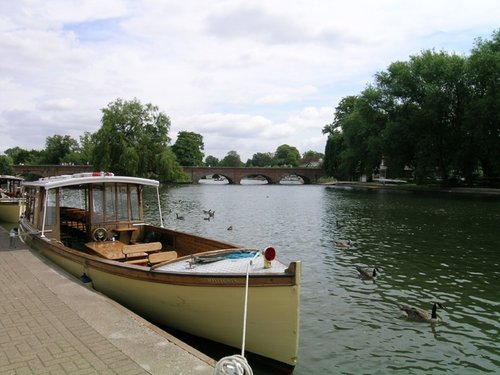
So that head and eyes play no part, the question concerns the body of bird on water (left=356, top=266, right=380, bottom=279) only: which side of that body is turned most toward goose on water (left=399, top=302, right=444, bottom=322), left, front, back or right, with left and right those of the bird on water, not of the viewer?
right

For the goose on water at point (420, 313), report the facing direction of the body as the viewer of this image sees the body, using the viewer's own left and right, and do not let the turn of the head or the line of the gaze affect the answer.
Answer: facing to the right of the viewer

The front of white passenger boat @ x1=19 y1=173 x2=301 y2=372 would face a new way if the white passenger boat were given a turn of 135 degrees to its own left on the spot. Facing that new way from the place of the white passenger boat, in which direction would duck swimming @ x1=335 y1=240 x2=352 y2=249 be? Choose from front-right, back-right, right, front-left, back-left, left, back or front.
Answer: front-right

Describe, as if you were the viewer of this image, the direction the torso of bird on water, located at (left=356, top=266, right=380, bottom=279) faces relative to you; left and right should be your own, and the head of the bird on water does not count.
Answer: facing to the right of the viewer

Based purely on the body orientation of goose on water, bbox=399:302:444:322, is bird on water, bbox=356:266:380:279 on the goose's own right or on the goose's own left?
on the goose's own left

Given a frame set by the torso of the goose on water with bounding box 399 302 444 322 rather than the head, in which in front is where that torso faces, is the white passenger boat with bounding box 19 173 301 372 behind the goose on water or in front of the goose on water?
behind

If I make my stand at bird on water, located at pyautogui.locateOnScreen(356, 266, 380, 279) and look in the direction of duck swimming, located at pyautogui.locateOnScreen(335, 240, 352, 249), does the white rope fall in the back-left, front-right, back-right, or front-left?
back-left

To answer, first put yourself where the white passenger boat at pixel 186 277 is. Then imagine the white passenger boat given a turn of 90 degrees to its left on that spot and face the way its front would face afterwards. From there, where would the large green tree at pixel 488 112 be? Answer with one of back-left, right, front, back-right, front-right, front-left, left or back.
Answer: front

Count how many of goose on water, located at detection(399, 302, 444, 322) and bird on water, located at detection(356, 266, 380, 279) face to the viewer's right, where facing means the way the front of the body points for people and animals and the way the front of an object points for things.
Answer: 2

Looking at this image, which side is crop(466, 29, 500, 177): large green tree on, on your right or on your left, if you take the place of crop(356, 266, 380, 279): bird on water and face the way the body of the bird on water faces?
on your left
